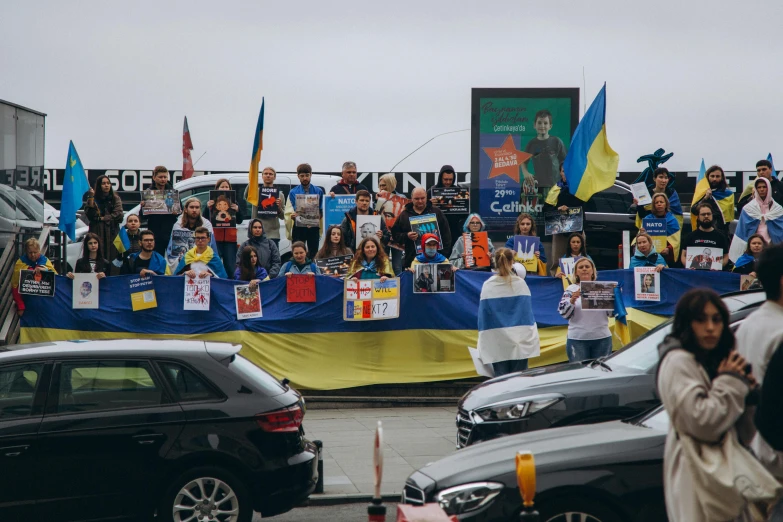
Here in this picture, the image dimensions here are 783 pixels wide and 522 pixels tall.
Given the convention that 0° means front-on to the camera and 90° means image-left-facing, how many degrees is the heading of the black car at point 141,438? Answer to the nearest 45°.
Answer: approximately 90°

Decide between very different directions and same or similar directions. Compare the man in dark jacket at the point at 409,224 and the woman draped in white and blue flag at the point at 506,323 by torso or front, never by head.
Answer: very different directions

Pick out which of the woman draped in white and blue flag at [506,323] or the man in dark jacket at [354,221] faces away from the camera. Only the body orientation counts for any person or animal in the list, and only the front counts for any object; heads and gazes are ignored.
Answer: the woman draped in white and blue flag

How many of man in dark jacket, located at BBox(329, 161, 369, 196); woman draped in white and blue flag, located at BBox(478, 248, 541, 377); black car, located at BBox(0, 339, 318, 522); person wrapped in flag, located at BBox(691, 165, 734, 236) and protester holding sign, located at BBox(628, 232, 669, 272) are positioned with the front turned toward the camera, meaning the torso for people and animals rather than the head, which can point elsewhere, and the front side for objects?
3

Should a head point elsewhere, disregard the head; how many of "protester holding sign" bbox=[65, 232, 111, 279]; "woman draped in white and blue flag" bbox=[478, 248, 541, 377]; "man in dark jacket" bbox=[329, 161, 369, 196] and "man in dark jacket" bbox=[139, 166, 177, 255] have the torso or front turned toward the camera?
3

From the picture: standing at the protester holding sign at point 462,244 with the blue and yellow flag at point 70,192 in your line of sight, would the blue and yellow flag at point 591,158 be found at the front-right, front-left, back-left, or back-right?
back-right

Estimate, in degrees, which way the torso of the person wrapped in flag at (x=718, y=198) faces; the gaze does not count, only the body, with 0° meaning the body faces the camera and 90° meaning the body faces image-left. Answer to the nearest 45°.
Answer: approximately 0°

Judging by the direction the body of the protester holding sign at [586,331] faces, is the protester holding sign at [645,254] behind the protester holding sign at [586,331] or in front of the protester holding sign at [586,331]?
behind

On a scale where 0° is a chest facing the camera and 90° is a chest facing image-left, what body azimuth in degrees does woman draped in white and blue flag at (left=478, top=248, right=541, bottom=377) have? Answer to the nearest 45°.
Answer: approximately 180°

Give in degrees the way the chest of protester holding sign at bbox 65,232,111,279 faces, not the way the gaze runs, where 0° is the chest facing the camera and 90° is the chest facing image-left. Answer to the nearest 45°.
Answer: approximately 0°
